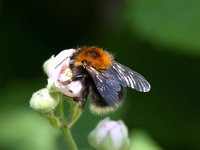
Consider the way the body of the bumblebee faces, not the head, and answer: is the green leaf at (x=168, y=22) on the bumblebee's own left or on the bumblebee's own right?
on the bumblebee's own right

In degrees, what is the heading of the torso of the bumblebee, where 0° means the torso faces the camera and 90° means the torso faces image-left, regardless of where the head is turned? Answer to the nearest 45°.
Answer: approximately 90°

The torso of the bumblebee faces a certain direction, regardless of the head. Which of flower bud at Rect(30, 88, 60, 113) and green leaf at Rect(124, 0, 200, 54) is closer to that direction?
the flower bud

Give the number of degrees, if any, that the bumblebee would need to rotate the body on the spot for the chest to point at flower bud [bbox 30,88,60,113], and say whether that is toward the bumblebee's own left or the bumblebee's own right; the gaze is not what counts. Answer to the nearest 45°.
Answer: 0° — it already faces it
